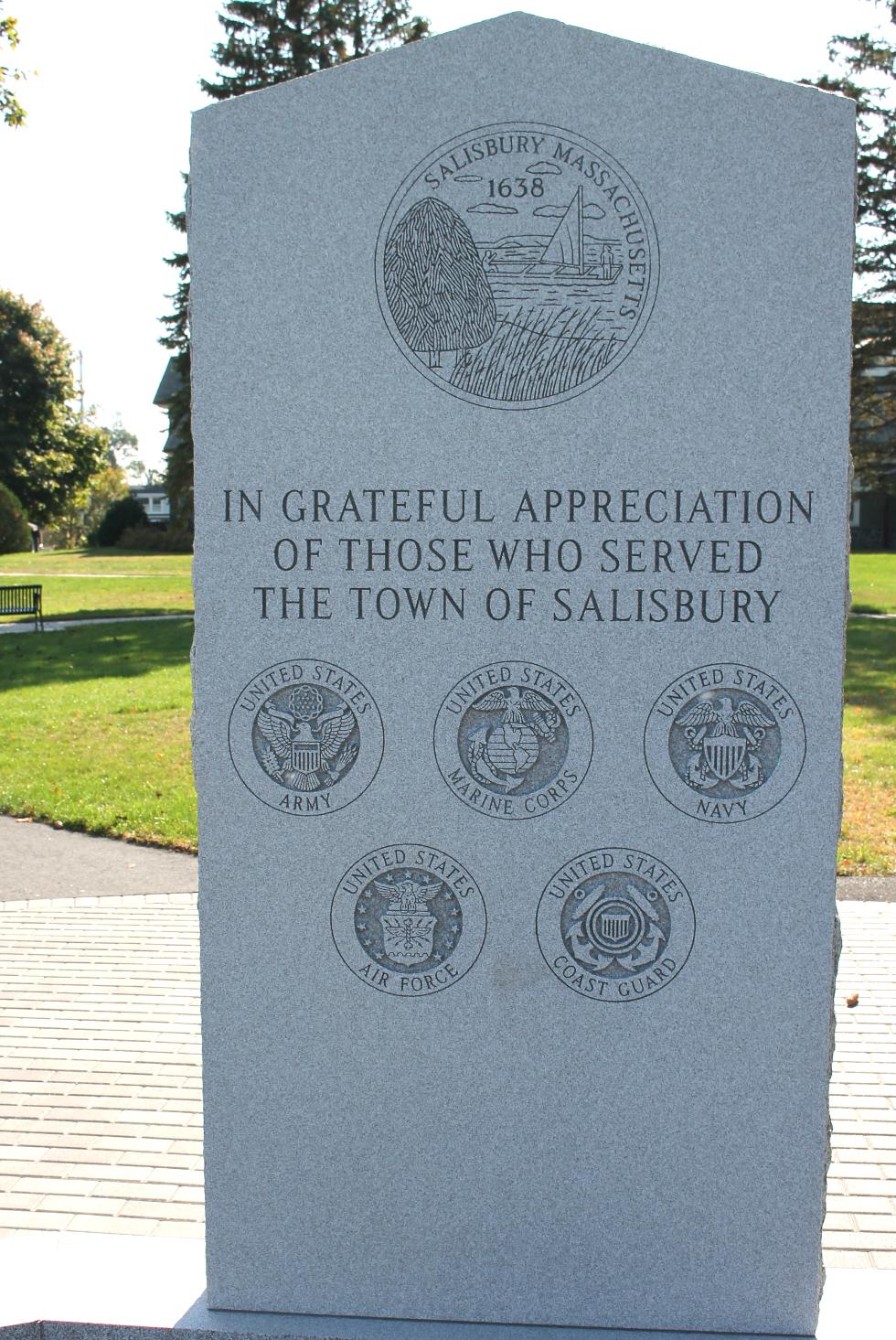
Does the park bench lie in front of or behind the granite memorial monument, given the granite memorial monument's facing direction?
behind

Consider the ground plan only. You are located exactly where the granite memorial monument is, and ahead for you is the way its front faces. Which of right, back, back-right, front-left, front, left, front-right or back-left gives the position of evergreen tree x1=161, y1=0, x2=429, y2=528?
back

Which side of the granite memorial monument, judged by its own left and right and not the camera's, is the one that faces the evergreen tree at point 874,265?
back

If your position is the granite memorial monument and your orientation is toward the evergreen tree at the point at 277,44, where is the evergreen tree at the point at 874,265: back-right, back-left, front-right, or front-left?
front-right

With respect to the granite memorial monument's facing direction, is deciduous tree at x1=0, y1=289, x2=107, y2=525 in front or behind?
behind

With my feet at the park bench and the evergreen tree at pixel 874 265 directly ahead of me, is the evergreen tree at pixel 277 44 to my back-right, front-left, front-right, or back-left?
front-left

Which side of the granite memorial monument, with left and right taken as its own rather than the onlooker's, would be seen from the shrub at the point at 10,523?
back

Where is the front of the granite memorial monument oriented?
toward the camera
